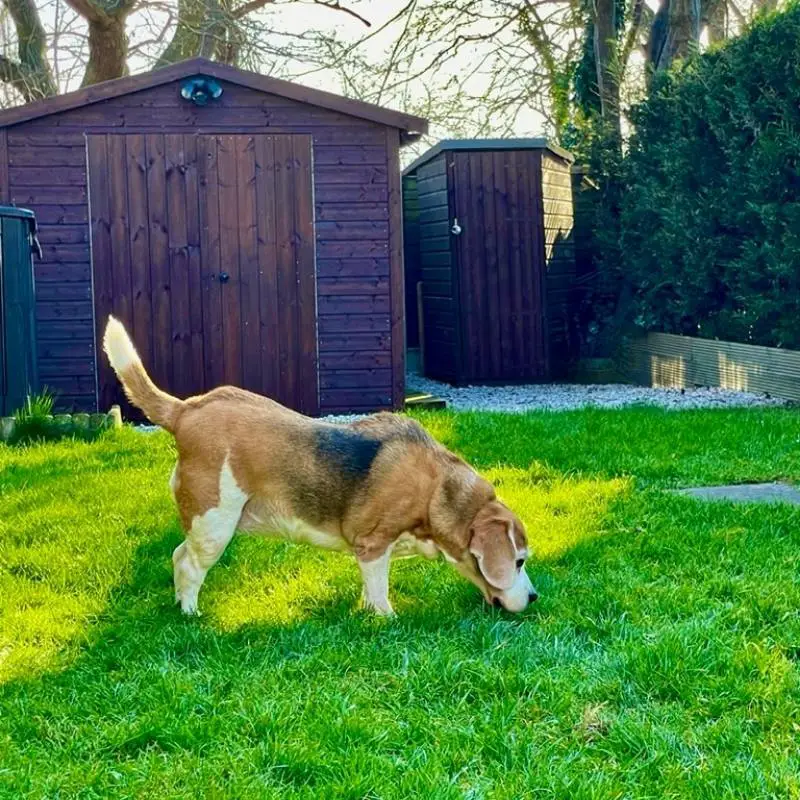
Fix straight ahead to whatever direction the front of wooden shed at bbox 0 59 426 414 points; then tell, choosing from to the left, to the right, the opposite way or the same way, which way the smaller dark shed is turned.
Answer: the same way

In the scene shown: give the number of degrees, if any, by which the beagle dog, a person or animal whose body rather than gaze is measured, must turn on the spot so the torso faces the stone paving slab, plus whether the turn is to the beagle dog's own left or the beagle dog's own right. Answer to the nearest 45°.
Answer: approximately 45° to the beagle dog's own left

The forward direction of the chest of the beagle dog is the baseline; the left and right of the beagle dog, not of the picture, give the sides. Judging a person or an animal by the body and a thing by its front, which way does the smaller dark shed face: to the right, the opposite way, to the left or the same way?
to the right

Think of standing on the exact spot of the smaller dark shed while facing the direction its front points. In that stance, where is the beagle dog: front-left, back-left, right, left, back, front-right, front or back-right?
front

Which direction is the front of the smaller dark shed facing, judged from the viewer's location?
facing the viewer

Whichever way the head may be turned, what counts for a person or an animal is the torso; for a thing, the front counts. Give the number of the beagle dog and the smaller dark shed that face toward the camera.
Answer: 1

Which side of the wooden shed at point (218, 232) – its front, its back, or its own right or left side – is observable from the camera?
front

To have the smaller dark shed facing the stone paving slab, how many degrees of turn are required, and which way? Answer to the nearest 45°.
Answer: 0° — it already faces it

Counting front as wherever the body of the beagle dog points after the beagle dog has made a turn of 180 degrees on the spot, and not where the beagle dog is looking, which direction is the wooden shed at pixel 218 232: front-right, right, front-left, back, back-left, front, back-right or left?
right

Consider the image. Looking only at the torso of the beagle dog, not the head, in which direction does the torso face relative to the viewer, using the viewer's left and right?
facing to the right of the viewer

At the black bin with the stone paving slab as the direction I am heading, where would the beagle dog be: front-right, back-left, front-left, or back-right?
front-right

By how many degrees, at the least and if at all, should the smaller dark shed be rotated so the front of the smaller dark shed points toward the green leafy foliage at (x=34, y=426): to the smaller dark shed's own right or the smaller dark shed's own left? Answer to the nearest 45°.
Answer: approximately 45° to the smaller dark shed's own right
